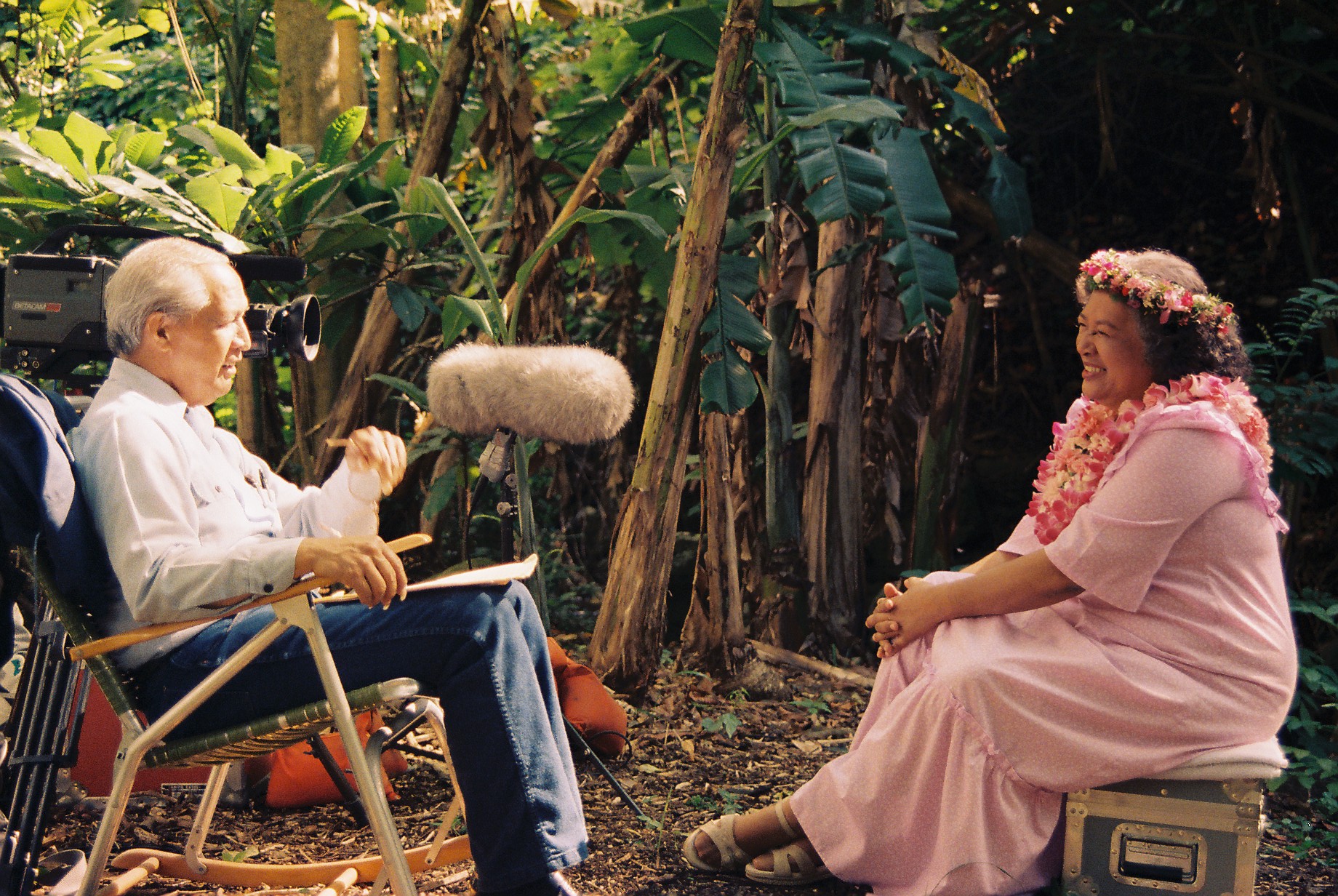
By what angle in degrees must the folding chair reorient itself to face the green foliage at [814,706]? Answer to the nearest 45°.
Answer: approximately 45° to its left

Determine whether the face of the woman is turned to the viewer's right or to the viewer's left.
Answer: to the viewer's left

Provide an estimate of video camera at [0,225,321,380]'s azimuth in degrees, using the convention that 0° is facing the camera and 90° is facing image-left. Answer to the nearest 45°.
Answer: approximately 270°

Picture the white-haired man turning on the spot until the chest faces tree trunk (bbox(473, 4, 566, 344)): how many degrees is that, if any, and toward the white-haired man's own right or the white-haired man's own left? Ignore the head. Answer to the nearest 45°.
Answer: approximately 90° to the white-haired man's own left

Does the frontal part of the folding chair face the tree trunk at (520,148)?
no

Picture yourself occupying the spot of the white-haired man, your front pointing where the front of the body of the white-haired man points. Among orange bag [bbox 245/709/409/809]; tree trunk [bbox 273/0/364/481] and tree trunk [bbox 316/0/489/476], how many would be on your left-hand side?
3

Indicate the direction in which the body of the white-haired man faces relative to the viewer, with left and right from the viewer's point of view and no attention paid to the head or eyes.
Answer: facing to the right of the viewer

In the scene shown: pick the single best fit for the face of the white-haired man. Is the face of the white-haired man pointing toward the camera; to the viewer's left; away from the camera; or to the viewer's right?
to the viewer's right

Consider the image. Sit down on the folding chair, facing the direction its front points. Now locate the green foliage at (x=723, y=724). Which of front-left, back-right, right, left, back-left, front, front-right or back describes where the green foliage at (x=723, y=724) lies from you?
front-left

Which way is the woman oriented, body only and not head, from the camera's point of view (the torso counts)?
to the viewer's left

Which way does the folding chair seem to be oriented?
to the viewer's right

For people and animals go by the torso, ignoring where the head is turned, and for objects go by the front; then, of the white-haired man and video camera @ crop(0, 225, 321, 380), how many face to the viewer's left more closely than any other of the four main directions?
0

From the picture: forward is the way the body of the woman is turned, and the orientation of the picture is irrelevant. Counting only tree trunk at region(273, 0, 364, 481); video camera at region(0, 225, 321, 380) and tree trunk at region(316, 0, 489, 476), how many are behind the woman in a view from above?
0

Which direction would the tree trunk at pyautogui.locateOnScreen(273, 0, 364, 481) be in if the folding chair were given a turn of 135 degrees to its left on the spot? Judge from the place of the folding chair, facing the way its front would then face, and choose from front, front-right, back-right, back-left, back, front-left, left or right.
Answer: front-right
